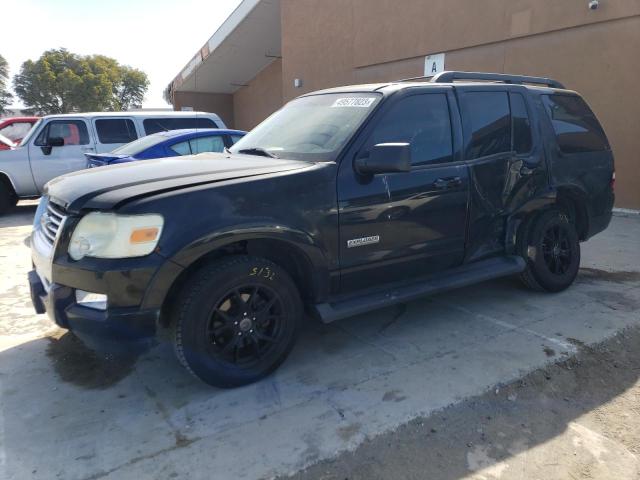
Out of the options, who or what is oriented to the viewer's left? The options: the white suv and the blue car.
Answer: the white suv

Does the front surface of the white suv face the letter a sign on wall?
no

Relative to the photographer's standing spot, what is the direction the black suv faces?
facing the viewer and to the left of the viewer

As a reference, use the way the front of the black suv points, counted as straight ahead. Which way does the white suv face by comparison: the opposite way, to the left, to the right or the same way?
the same way

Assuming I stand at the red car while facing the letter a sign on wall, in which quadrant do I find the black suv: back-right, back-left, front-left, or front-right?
front-right

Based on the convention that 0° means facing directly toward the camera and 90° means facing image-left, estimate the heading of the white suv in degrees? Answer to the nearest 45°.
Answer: approximately 90°

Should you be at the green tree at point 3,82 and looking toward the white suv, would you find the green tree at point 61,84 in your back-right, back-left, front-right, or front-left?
front-left

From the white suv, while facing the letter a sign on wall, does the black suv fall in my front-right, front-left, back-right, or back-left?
front-right

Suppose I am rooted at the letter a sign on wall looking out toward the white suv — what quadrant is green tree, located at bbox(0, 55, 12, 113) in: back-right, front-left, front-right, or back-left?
front-right

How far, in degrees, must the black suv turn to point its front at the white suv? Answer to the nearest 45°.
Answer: approximately 90° to its right

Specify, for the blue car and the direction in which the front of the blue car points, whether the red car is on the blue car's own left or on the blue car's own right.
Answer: on the blue car's own left

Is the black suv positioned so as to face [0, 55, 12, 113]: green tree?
no

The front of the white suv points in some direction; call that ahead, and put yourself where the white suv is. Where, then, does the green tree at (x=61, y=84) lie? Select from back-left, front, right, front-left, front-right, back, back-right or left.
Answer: right
